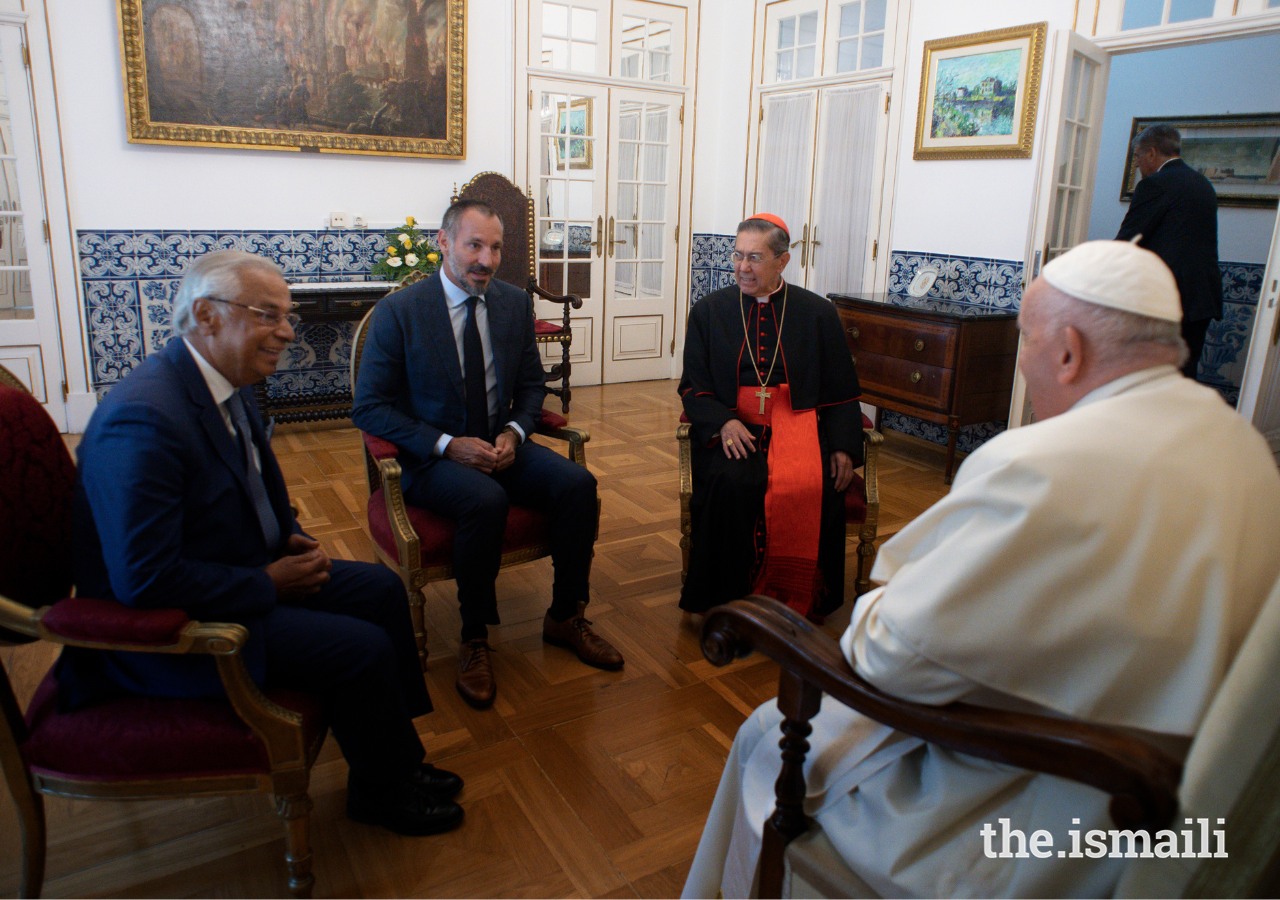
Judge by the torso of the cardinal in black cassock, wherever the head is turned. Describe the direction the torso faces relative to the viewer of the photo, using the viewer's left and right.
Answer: facing the viewer

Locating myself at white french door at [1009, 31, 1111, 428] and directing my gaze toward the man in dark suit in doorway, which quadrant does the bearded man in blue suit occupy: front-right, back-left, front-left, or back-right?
back-right

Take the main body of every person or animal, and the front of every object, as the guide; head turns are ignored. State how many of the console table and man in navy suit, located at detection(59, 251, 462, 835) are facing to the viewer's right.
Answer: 1

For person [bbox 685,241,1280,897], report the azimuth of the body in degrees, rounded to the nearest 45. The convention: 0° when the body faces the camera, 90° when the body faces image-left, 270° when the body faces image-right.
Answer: approximately 135°

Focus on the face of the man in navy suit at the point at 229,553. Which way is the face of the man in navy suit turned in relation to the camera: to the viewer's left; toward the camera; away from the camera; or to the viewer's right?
to the viewer's right

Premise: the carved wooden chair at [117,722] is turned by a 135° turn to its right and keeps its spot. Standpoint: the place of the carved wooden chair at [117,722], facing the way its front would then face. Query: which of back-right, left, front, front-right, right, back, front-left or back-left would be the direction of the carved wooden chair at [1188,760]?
left

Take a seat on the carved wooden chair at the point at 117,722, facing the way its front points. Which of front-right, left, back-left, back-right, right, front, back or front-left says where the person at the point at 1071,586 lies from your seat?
front-right

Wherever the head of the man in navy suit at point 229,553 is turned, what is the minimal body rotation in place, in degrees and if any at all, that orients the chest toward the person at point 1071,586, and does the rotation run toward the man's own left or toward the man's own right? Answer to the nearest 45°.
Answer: approximately 45° to the man's own right

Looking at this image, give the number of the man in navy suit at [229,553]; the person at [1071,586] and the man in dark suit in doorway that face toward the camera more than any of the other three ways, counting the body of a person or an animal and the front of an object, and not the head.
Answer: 0

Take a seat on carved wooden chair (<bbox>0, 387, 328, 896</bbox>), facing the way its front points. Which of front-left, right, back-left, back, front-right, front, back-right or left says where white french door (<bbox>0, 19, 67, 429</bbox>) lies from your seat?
left

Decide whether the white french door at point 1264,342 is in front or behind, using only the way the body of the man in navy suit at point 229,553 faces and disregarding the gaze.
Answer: in front

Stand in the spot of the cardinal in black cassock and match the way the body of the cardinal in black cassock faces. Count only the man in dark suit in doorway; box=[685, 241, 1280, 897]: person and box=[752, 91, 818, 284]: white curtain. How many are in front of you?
1

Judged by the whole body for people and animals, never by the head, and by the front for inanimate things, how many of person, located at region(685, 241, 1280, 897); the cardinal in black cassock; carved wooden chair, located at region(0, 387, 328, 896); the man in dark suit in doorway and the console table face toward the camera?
2

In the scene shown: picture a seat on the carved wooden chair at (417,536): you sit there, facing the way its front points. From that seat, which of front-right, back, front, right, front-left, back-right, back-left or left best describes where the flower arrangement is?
back-left

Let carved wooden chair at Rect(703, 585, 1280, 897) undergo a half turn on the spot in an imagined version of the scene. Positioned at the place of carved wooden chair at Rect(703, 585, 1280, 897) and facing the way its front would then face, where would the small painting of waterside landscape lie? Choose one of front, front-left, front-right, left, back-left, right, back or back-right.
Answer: back-left

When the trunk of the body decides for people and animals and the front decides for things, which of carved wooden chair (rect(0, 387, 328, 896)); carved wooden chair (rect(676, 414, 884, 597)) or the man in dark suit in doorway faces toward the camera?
carved wooden chair (rect(676, 414, 884, 597))

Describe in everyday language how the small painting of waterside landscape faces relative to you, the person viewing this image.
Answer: facing the viewer and to the left of the viewer

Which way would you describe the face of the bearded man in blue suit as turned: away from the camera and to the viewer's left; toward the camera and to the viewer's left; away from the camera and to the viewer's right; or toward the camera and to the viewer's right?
toward the camera and to the viewer's right

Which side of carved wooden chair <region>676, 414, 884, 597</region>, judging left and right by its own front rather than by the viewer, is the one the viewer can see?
front
